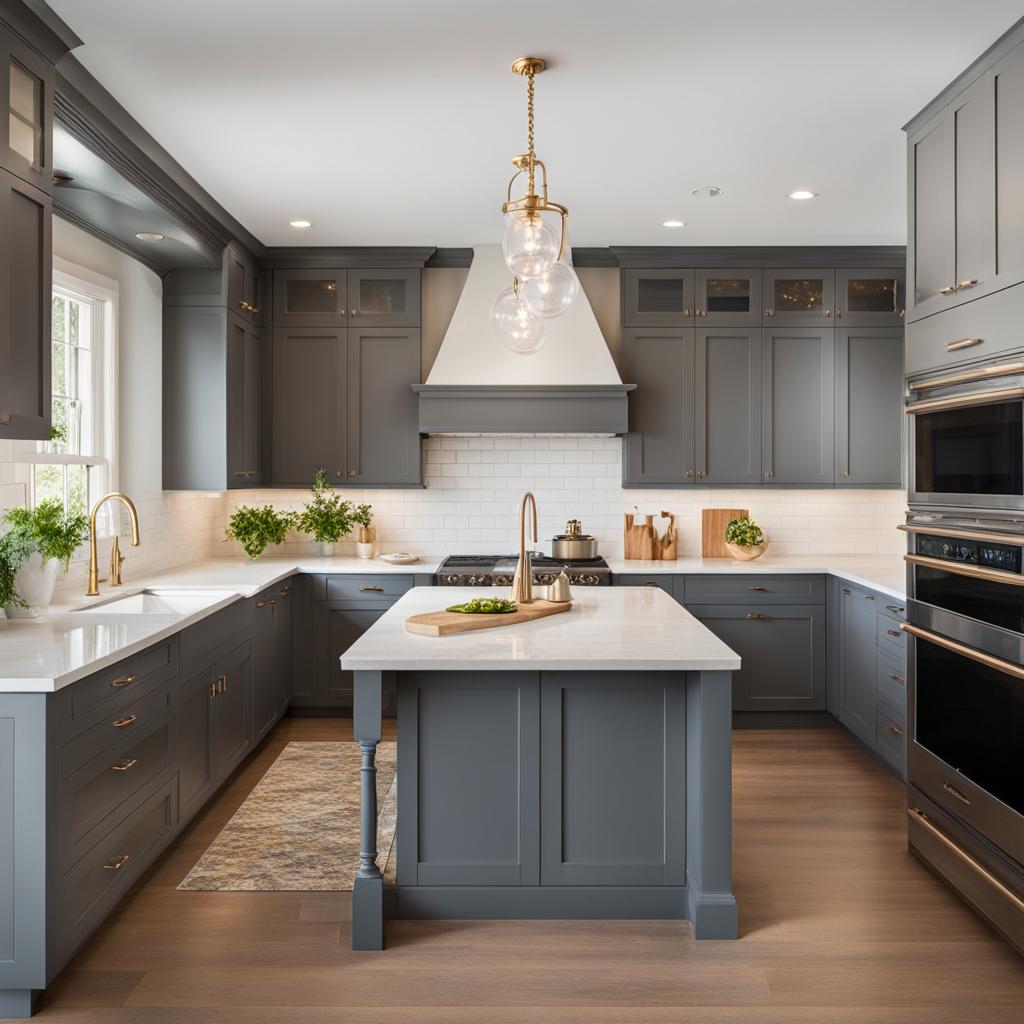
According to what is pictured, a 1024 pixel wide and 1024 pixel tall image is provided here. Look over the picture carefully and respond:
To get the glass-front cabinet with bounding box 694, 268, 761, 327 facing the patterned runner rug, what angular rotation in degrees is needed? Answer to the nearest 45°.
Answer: approximately 45° to its right

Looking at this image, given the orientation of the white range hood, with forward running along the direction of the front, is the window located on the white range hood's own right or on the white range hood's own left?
on the white range hood's own right

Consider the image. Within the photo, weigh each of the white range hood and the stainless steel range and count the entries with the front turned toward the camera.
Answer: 2

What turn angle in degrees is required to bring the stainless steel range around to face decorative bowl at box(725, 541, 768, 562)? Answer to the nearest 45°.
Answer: approximately 90° to its left

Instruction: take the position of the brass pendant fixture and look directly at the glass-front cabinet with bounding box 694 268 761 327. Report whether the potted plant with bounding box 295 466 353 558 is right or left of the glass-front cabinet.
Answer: left

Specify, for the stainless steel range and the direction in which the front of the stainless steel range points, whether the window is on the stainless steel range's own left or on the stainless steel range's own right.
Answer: on the stainless steel range's own right

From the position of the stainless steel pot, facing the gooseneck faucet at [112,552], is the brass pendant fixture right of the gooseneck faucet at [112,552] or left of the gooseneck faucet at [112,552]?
left

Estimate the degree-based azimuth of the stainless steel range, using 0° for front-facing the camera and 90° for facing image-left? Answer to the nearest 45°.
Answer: approximately 0°

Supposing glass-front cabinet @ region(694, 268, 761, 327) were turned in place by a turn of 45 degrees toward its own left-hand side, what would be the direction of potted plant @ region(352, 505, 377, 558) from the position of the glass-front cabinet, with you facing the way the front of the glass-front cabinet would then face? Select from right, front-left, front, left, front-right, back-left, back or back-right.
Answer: back-right

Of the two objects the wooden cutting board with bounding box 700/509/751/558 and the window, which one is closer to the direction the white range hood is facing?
the window

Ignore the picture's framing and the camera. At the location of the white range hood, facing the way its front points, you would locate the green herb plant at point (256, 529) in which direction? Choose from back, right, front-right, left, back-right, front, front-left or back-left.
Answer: right

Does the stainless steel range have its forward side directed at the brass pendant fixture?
yes

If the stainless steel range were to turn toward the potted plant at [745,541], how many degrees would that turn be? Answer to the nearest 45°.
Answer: approximately 90° to its left
